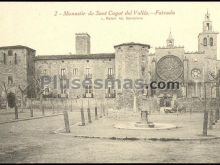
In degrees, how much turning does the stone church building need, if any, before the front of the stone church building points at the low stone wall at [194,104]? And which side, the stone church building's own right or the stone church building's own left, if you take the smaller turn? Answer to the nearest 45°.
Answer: approximately 45° to the stone church building's own left

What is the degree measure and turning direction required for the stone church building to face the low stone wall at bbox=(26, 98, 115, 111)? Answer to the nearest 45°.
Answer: approximately 45° to its right

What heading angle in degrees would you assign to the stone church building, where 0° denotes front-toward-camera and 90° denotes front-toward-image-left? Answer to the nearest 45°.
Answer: approximately 0°
